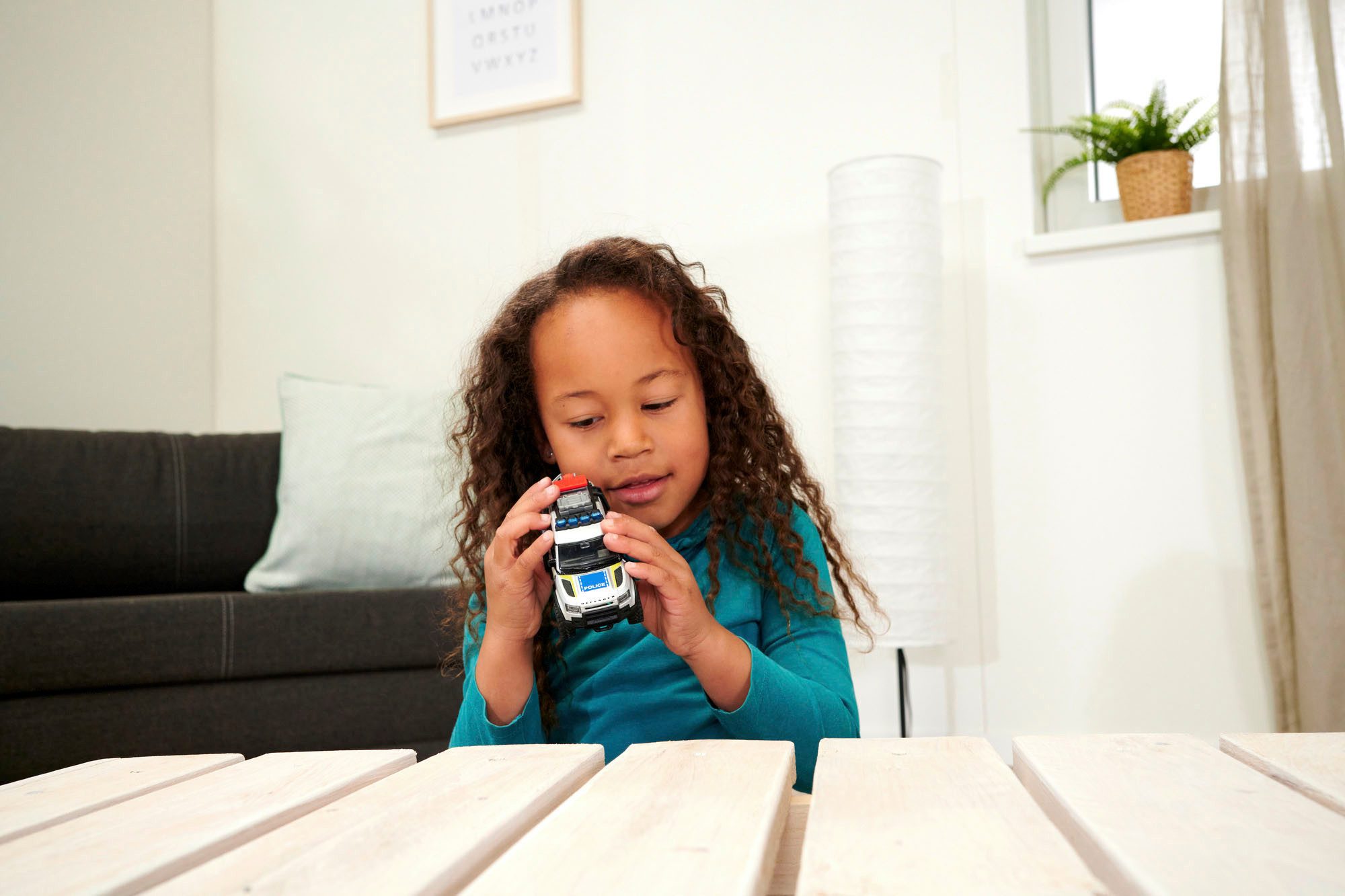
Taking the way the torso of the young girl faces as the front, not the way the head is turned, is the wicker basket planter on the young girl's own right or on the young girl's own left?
on the young girl's own left

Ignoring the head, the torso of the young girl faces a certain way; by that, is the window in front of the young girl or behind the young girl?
behind

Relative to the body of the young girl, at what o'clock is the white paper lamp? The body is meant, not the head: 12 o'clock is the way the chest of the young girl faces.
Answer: The white paper lamp is roughly at 7 o'clock from the young girl.

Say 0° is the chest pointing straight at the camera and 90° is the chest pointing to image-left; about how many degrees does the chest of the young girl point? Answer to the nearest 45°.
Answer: approximately 0°

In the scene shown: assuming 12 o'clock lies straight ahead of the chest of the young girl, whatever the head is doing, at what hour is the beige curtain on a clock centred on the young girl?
The beige curtain is roughly at 8 o'clock from the young girl.

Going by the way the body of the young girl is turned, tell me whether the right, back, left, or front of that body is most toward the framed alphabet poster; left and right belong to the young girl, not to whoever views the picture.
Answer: back

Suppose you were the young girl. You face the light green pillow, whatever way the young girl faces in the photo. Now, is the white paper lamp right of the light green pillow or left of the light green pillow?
right

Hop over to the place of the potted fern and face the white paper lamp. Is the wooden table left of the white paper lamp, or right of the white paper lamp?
left

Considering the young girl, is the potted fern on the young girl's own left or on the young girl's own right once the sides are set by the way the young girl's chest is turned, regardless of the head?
on the young girl's own left
